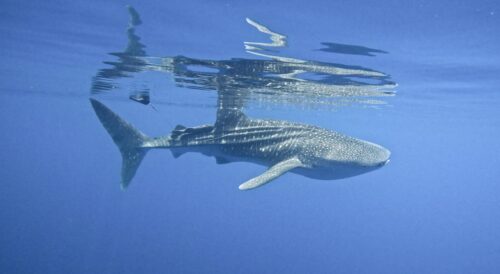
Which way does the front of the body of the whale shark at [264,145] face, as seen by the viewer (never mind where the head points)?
to the viewer's right
